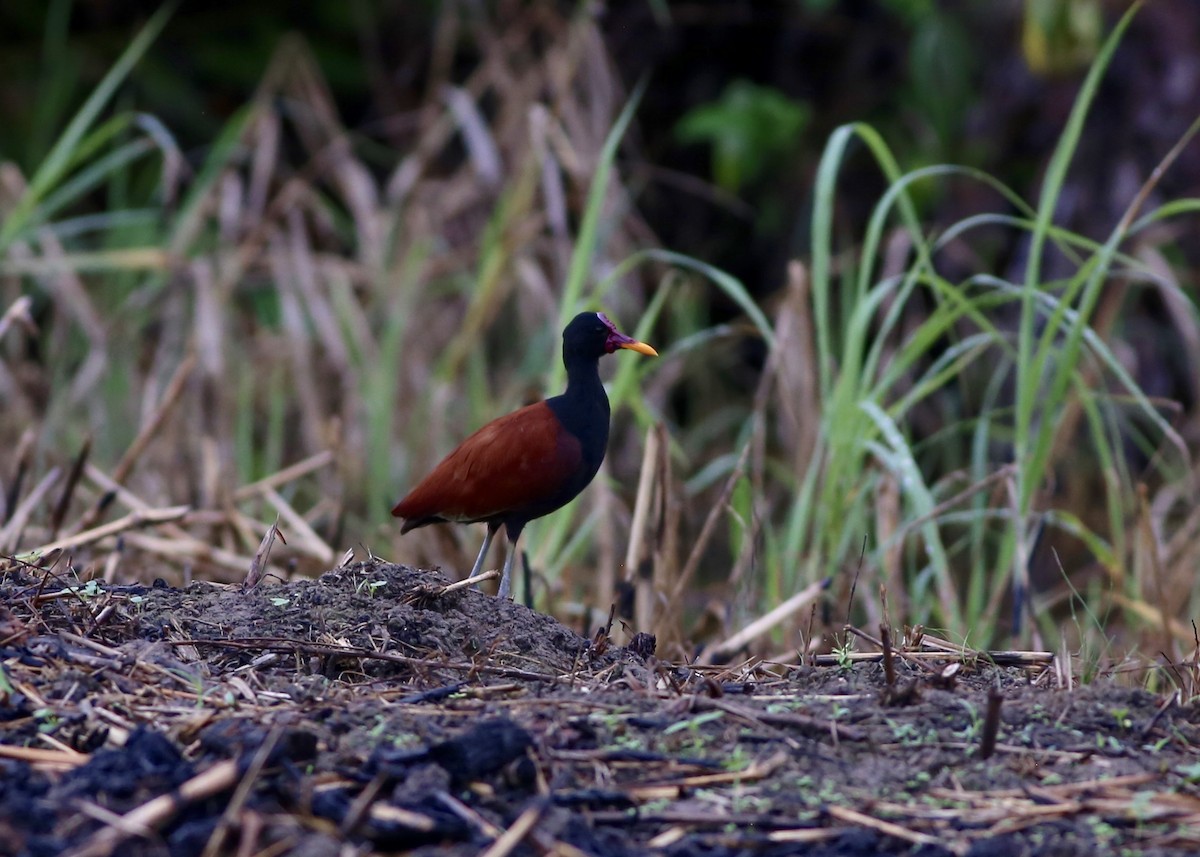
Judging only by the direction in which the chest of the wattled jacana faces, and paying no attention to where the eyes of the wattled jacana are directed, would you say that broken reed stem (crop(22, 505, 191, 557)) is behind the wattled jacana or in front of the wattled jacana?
behind

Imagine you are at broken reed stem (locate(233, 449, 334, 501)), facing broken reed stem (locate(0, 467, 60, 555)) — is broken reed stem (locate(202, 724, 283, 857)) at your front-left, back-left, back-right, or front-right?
front-left

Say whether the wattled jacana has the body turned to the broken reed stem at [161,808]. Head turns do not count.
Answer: no

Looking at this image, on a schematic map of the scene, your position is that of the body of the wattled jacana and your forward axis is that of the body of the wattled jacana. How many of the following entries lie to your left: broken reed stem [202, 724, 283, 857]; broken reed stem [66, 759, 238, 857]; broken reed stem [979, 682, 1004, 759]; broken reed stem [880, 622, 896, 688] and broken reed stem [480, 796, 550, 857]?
0

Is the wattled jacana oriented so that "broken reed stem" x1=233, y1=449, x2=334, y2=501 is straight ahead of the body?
no

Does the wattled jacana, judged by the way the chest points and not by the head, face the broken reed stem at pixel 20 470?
no

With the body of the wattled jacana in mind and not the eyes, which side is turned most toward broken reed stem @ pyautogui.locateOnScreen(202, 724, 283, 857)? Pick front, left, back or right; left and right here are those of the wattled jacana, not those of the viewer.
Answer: right

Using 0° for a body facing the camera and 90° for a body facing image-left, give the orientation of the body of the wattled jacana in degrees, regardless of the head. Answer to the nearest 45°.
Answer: approximately 270°

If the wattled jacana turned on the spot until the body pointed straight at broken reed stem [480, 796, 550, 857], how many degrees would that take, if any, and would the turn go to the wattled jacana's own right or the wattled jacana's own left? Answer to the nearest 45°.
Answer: approximately 90° to the wattled jacana's own right
